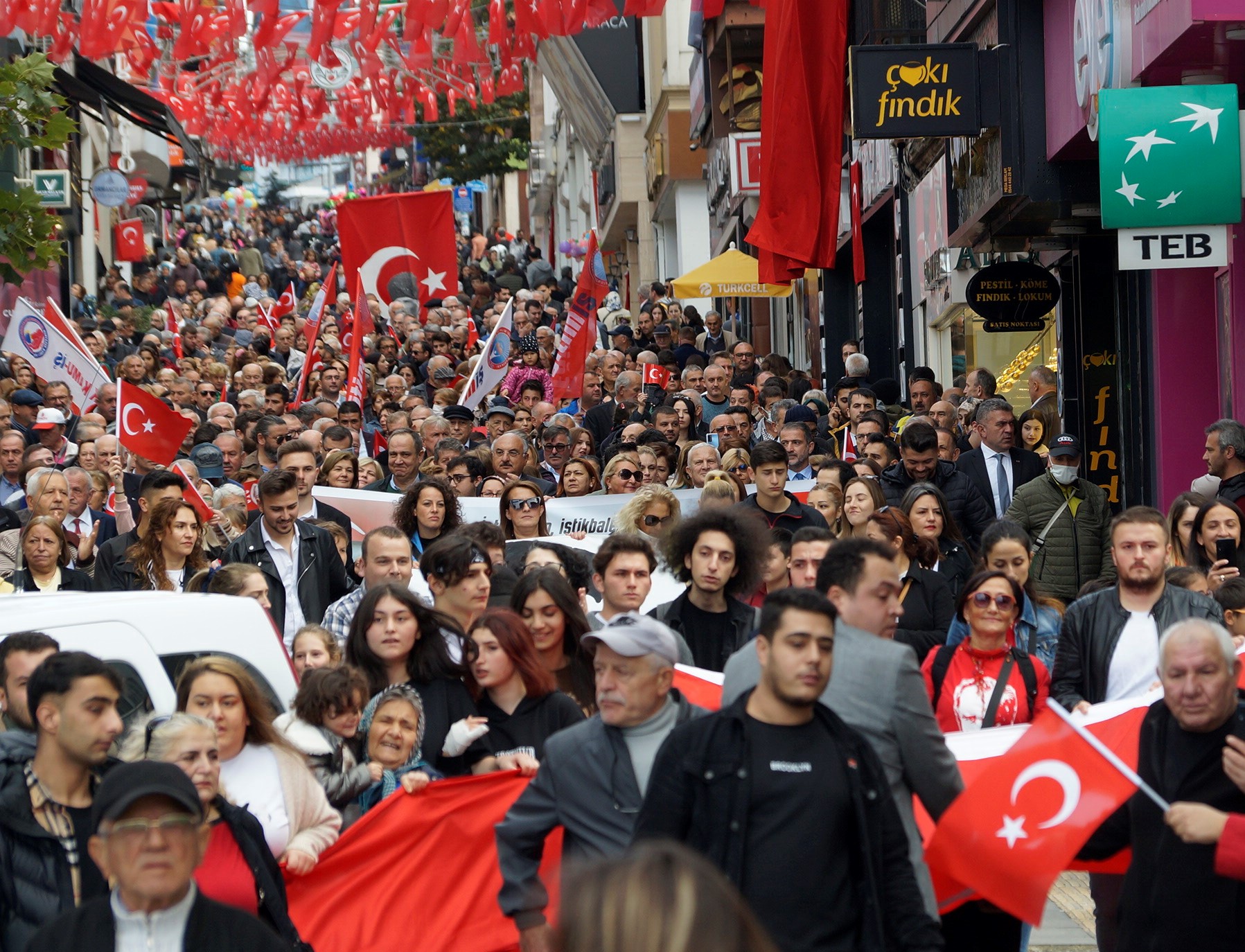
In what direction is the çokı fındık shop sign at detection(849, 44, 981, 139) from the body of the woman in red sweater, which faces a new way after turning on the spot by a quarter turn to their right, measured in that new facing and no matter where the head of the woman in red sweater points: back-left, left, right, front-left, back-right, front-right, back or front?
right

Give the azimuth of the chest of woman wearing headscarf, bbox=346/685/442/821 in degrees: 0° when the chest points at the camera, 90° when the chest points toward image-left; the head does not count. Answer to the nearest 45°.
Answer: approximately 0°

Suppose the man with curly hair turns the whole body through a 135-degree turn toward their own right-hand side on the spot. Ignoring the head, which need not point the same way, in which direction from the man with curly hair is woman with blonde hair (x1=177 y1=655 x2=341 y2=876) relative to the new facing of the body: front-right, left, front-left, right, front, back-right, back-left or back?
left

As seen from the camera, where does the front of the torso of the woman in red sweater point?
toward the camera

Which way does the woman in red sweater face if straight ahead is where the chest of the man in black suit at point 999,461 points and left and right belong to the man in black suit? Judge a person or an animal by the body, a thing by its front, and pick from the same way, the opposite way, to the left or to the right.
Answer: the same way

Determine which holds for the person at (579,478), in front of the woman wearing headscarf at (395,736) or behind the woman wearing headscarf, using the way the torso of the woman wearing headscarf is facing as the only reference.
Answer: behind

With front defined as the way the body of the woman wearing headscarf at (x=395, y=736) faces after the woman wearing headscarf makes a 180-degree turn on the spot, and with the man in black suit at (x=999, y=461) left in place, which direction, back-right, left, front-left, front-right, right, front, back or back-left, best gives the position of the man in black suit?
front-right

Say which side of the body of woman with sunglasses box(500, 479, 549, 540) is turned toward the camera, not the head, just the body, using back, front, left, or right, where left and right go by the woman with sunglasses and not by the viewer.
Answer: front

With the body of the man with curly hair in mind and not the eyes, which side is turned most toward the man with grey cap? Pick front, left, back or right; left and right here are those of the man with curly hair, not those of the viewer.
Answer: front

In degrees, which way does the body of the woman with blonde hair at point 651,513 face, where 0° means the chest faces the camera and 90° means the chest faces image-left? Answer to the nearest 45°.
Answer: approximately 315°

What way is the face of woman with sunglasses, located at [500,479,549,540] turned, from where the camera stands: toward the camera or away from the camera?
toward the camera

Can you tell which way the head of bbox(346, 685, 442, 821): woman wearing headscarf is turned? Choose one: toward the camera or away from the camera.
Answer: toward the camera
